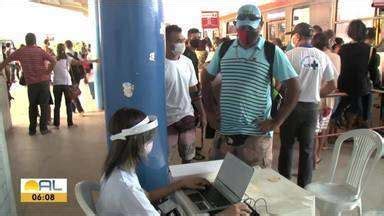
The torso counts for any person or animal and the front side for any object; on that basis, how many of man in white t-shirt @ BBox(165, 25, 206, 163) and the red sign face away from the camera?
0

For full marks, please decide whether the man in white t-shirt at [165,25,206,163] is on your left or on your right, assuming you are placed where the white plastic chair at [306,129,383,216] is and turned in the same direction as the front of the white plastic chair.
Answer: on your right

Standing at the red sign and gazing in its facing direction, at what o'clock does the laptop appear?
The laptop is roughly at 12 o'clock from the red sign.

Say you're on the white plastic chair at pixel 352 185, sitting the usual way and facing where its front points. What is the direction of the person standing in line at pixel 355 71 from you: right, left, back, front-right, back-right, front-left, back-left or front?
back-right

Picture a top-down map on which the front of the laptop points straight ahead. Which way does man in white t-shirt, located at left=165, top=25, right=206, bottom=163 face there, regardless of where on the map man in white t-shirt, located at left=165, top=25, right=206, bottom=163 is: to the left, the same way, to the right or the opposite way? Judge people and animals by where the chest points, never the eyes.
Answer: to the left
